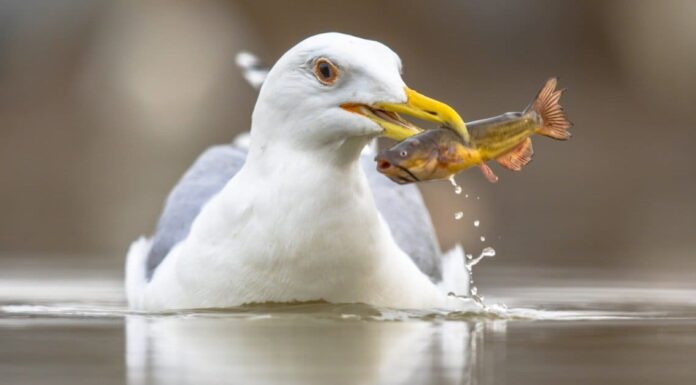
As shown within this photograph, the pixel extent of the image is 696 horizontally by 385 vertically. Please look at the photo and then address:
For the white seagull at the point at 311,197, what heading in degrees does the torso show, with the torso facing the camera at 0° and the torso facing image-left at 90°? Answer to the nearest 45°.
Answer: approximately 0°
